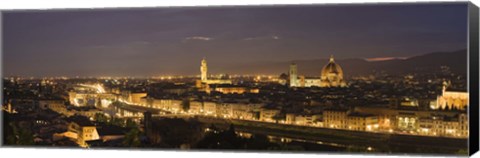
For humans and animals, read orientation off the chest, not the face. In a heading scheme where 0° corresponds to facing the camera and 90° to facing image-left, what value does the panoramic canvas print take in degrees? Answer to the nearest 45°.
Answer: approximately 45°
